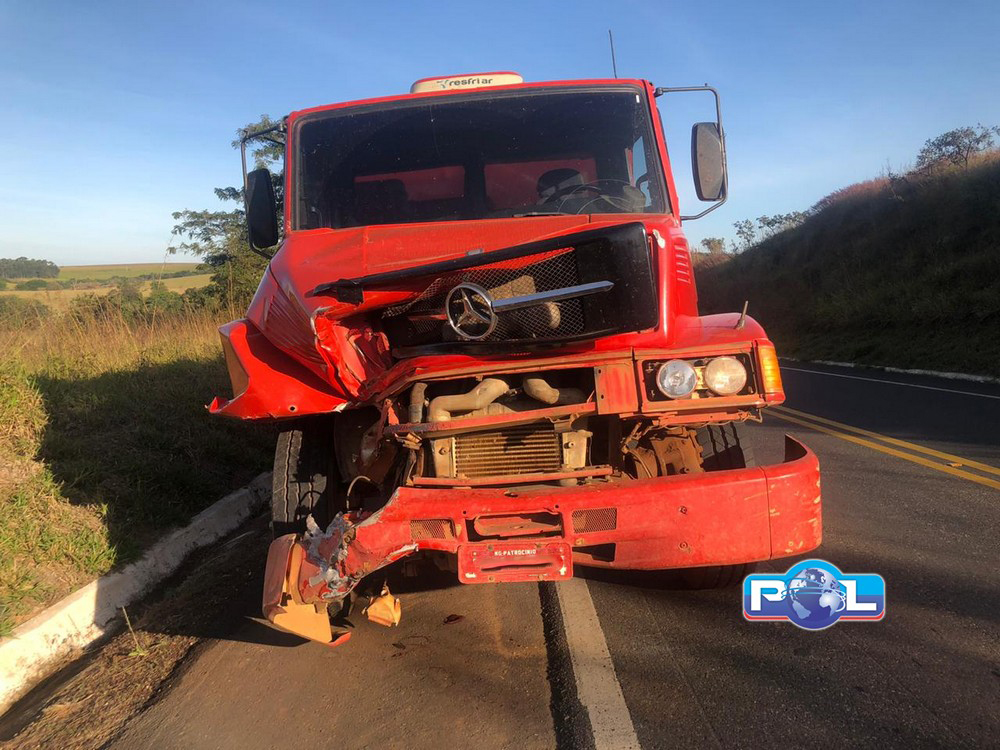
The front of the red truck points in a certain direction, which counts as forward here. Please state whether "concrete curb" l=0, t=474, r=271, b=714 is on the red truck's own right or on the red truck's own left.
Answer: on the red truck's own right

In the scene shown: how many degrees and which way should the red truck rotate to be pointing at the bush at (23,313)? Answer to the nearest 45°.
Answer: approximately 135° to its right

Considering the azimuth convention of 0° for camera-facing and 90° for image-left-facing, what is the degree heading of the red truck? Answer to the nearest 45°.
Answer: approximately 0°

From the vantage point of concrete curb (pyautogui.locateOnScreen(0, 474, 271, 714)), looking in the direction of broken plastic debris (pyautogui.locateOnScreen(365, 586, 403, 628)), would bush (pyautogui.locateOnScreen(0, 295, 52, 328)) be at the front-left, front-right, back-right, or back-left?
back-left
